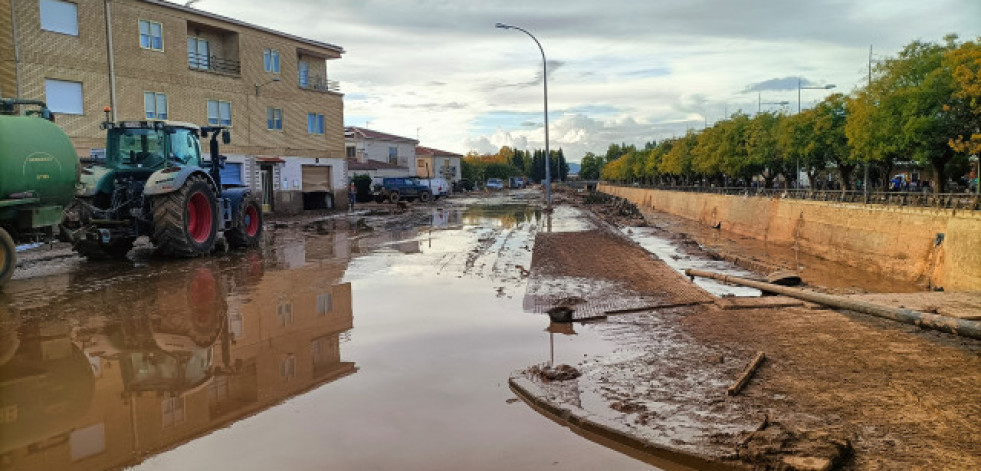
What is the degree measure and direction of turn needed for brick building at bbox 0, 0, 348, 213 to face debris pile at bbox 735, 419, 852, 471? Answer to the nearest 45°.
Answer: approximately 45° to its right

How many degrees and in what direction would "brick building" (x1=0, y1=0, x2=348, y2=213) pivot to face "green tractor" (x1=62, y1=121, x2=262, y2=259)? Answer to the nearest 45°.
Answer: approximately 45° to its right

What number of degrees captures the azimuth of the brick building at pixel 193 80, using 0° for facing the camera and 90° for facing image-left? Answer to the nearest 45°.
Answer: approximately 315°

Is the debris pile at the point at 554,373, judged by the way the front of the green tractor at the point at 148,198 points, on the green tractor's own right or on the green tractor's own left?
on the green tractor's own right

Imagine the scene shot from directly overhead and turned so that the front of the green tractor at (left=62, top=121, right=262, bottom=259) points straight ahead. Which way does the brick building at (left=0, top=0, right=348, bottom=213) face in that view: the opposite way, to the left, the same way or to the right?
to the right

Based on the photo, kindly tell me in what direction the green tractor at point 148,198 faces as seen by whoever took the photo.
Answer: facing away from the viewer and to the right of the viewer
